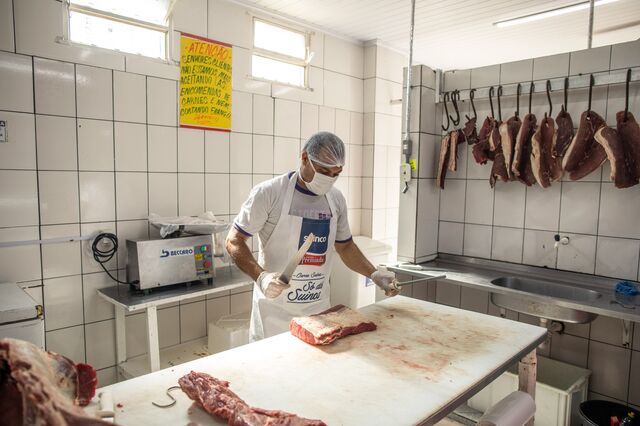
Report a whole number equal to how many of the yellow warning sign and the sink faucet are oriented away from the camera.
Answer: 0

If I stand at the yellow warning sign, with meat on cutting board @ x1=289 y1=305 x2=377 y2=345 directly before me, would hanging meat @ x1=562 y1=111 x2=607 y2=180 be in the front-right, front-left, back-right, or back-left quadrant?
front-left

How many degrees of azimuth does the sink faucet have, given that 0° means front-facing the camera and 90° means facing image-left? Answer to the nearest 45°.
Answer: approximately 45°

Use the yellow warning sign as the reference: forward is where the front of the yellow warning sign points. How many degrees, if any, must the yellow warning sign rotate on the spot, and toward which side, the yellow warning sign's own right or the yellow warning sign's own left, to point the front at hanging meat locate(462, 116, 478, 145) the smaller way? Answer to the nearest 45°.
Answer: approximately 45° to the yellow warning sign's own left

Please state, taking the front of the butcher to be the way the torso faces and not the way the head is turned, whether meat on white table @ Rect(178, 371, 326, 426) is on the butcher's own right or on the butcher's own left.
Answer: on the butcher's own right

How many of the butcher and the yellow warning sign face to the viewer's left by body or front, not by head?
0

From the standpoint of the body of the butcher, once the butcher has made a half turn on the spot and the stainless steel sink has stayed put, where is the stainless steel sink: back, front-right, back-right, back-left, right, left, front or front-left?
back-right

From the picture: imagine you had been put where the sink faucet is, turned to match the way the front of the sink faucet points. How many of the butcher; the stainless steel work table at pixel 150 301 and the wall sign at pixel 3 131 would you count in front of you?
3

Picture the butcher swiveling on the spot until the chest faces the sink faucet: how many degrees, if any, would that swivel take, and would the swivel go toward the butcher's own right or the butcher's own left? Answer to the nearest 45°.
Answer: approximately 45° to the butcher's own left

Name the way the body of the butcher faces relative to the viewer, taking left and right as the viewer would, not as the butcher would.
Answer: facing the viewer and to the right of the viewer

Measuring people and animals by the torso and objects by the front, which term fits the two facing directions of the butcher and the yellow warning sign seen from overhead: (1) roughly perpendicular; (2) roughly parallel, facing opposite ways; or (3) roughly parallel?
roughly parallel

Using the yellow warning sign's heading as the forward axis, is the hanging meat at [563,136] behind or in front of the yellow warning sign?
in front
